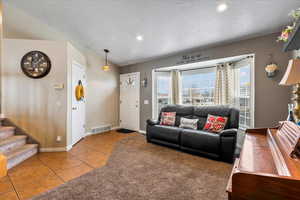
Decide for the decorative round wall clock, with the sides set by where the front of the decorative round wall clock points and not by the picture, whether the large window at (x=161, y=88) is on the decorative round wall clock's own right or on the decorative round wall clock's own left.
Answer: on the decorative round wall clock's own left

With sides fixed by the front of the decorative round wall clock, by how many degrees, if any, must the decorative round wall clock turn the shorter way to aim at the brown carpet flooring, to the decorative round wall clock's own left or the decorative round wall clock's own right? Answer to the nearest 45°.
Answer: approximately 45° to the decorative round wall clock's own left

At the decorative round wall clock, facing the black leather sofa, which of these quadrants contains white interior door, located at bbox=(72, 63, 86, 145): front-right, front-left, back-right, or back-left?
front-left

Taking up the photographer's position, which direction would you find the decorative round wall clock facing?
facing the viewer

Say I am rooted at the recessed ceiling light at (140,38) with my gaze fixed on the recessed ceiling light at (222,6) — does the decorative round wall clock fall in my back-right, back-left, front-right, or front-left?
back-right

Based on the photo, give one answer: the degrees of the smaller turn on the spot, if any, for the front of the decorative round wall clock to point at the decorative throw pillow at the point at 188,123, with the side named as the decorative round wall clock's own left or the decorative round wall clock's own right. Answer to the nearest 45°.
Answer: approximately 45° to the decorative round wall clock's own left

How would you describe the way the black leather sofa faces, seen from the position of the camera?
facing the viewer and to the left of the viewer

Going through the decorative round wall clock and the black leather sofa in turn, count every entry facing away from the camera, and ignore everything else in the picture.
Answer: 0

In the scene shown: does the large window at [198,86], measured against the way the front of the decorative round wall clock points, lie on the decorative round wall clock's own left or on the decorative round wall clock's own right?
on the decorative round wall clock's own left

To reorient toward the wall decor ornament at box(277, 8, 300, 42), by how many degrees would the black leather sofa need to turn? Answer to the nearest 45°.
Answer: approximately 90° to its left

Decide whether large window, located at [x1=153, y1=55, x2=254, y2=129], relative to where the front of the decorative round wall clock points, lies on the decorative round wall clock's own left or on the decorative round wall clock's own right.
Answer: on the decorative round wall clock's own left
